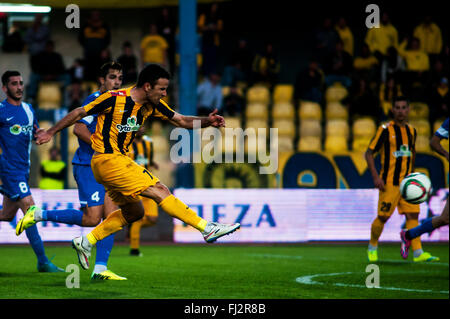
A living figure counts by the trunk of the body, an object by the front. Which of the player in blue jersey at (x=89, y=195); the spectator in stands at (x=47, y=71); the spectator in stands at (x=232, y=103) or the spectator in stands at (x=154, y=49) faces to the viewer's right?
the player in blue jersey

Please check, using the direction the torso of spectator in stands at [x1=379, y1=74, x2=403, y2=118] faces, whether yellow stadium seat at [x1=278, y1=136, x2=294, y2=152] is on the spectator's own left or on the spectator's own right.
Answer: on the spectator's own right

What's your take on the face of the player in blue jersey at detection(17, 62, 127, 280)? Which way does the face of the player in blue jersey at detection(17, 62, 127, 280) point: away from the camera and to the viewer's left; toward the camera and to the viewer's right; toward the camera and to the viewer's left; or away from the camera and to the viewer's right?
toward the camera and to the viewer's right

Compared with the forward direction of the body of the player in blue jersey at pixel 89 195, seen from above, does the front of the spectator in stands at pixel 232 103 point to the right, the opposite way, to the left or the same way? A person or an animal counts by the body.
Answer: to the right

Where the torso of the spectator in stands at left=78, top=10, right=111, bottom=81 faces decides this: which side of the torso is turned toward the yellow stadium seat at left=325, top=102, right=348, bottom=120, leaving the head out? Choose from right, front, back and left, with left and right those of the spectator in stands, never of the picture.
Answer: left
